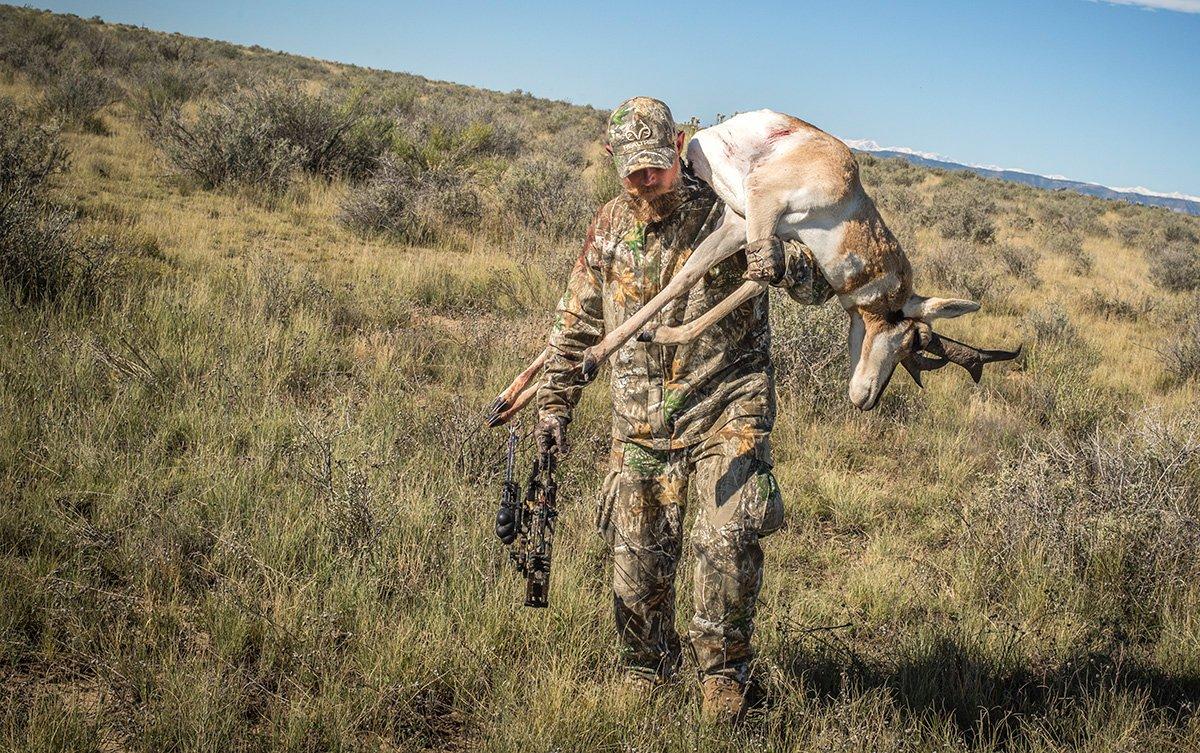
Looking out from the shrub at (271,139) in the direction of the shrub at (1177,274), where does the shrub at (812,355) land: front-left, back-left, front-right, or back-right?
front-right

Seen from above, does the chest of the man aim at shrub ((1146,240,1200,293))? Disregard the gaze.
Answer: no

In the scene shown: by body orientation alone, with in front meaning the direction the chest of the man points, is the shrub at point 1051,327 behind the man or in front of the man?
behind

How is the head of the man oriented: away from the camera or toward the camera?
toward the camera

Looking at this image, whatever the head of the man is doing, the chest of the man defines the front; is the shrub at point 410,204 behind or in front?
behind

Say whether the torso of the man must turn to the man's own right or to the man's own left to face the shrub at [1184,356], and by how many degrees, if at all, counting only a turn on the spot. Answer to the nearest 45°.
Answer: approximately 135° to the man's own left

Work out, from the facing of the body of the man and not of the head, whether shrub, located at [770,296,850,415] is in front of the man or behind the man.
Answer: behind

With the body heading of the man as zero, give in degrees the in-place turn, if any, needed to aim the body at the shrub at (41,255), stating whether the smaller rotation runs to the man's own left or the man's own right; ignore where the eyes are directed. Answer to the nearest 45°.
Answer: approximately 135° to the man's own right

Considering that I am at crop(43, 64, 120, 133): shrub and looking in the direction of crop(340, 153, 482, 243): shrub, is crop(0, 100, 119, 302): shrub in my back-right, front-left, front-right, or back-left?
front-right

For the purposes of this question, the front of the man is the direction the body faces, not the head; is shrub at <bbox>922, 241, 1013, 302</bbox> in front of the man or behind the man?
behind

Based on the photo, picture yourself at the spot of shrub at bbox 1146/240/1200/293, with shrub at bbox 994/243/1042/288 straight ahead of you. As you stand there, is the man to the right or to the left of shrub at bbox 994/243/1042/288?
left

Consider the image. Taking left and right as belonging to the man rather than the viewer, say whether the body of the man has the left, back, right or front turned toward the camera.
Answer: front

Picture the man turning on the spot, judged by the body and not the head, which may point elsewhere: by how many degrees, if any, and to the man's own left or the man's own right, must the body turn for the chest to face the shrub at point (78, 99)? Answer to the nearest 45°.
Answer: approximately 135° to the man's own right

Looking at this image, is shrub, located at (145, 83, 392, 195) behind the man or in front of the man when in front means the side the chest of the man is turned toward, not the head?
behind

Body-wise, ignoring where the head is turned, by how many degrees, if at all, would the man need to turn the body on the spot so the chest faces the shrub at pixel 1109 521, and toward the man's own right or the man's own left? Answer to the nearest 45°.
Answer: approximately 135° to the man's own left

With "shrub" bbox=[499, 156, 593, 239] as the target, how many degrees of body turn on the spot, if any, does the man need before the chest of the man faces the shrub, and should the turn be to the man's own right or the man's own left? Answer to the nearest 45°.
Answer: approximately 180°

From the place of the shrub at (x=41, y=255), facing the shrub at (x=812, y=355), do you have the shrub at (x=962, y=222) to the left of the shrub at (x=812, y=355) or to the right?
left
